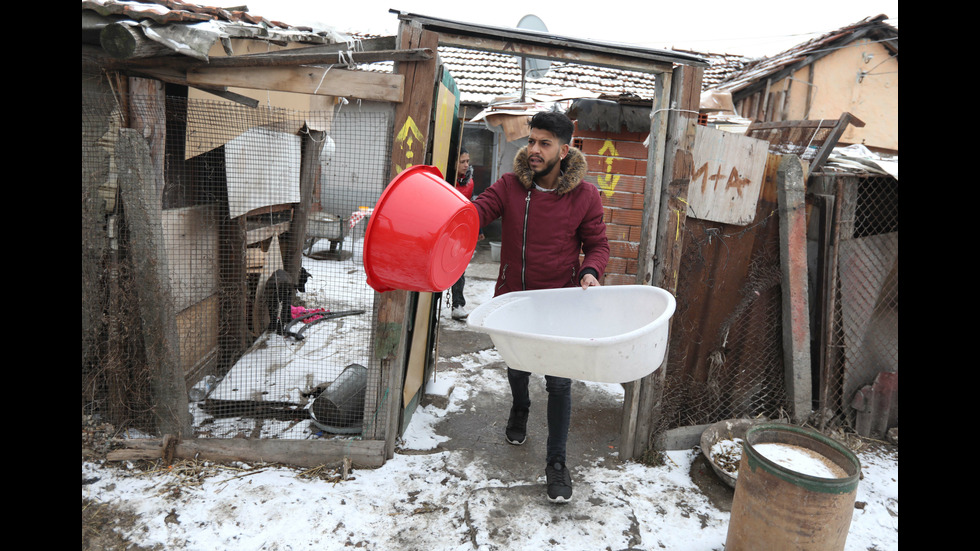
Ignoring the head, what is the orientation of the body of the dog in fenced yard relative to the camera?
to the viewer's right

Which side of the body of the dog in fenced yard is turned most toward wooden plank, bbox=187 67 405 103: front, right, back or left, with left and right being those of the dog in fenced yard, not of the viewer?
right

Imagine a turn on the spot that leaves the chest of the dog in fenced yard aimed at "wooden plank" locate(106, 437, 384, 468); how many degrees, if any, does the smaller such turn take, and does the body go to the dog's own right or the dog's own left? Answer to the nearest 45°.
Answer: approximately 90° to the dog's own right
